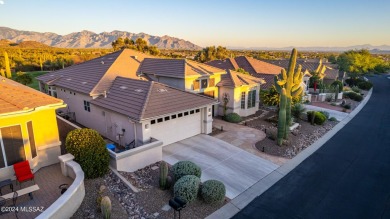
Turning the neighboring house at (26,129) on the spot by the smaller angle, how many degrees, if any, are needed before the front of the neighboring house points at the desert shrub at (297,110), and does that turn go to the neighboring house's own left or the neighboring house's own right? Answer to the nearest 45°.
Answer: approximately 45° to the neighboring house's own left

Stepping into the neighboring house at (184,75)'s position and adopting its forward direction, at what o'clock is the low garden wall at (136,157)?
The low garden wall is roughly at 2 o'clock from the neighboring house.

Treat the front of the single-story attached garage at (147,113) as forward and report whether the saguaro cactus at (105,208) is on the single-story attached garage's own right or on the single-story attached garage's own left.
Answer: on the single-story attached garage's own right

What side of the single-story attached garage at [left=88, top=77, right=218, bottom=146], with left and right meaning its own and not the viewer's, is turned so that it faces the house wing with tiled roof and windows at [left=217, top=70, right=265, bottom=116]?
left

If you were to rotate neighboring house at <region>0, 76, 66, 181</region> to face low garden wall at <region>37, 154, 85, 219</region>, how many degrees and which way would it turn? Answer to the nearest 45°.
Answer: approximately 45° to its right

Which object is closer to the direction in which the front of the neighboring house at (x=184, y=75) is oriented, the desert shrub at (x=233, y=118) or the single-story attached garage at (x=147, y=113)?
the desert shrub

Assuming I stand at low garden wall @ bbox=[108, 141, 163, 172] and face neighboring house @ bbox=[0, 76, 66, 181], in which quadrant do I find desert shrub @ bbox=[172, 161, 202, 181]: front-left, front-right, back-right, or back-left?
back-left

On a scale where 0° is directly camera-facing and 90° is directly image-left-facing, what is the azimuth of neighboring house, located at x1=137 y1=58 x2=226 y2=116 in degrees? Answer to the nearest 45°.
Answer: approximately 315°

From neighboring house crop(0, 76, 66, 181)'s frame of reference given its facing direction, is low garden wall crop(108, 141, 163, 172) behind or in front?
in front

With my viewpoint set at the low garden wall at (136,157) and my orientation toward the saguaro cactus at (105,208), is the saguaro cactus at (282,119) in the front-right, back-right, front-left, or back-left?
back-left

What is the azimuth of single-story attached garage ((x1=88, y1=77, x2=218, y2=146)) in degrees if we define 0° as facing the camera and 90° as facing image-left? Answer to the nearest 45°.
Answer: approximately 315°

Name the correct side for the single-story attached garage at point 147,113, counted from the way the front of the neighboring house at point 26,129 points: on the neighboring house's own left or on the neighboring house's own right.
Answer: on the neighboring house's own left
